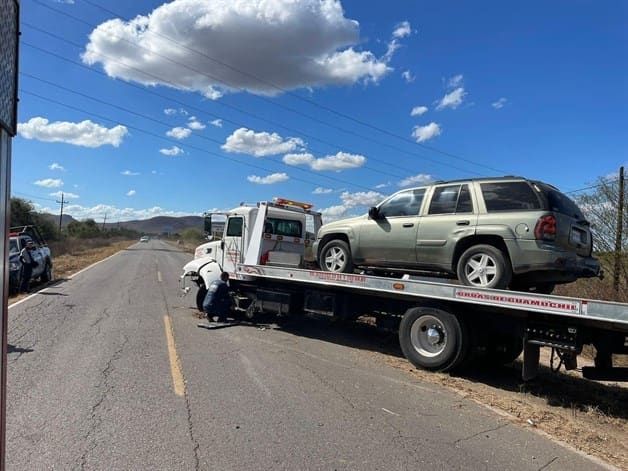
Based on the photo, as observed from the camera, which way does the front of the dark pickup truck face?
facing the viewer and to the left of the viewer

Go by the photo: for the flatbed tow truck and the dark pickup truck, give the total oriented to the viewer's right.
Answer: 0

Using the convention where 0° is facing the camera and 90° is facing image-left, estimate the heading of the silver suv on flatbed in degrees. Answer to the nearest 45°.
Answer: approximately 135°

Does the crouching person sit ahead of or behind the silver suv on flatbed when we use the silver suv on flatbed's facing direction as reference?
ahead

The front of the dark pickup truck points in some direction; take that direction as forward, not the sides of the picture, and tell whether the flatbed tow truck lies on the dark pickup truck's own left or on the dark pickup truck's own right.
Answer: on the dark pickup truck's own left

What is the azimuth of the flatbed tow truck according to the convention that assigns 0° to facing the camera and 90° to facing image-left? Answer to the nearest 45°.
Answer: approximately 135°

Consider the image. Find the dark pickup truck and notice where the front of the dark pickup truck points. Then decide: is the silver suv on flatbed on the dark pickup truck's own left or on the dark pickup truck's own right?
on the dark pickup truck's own left
